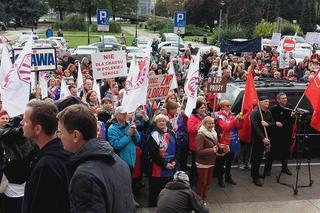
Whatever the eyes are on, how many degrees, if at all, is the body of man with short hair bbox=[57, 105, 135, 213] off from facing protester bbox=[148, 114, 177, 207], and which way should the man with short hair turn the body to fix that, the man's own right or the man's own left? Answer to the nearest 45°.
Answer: approximately 45° to the man's own right

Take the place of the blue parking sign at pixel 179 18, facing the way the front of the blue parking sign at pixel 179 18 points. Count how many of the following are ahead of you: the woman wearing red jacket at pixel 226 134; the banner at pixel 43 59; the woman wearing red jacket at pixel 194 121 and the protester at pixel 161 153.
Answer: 4

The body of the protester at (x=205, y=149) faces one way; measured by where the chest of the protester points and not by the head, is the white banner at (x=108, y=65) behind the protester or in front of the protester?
behind

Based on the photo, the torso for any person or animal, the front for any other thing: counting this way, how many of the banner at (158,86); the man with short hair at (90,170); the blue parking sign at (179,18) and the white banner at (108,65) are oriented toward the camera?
3

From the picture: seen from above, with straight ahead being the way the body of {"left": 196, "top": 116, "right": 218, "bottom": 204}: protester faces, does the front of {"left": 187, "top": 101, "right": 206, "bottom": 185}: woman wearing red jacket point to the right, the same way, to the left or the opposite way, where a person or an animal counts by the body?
the same way

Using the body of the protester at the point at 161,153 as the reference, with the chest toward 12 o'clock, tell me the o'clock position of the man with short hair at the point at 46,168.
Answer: The man with short hair is roughly at 2 o'clock from the protester.

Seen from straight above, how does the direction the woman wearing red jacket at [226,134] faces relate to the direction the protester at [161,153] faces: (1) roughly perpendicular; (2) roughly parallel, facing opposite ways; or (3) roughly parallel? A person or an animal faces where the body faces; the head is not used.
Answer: roughly parallel

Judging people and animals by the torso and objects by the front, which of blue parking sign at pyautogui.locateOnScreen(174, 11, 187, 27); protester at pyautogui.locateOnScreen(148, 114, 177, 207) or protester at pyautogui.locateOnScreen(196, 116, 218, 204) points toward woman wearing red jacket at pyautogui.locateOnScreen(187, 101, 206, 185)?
the blue parking sign

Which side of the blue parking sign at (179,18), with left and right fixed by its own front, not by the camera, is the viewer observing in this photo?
front

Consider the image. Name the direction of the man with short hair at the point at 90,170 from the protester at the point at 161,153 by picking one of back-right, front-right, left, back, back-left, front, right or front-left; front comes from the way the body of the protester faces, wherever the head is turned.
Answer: front-right

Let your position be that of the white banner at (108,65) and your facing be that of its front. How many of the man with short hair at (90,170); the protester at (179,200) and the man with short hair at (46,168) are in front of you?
3

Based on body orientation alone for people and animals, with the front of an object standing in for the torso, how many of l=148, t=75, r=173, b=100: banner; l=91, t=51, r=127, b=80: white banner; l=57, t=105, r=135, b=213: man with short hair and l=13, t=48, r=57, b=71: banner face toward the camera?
3

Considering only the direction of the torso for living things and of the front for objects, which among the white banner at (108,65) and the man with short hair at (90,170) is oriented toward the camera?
the white banner

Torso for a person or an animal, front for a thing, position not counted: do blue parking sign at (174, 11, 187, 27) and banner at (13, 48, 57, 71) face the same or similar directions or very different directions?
same or similar directions

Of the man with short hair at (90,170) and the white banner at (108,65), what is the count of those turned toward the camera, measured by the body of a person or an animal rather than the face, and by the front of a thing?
1

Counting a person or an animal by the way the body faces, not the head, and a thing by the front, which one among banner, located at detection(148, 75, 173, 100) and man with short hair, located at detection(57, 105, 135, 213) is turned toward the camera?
the banner

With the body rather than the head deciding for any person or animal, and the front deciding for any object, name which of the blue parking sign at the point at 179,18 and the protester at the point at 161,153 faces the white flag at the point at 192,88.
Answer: the blue parking sign

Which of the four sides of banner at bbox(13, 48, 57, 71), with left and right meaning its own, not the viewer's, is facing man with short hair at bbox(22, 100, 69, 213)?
front

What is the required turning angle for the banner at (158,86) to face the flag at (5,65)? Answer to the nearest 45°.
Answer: approximately 45° to its right
